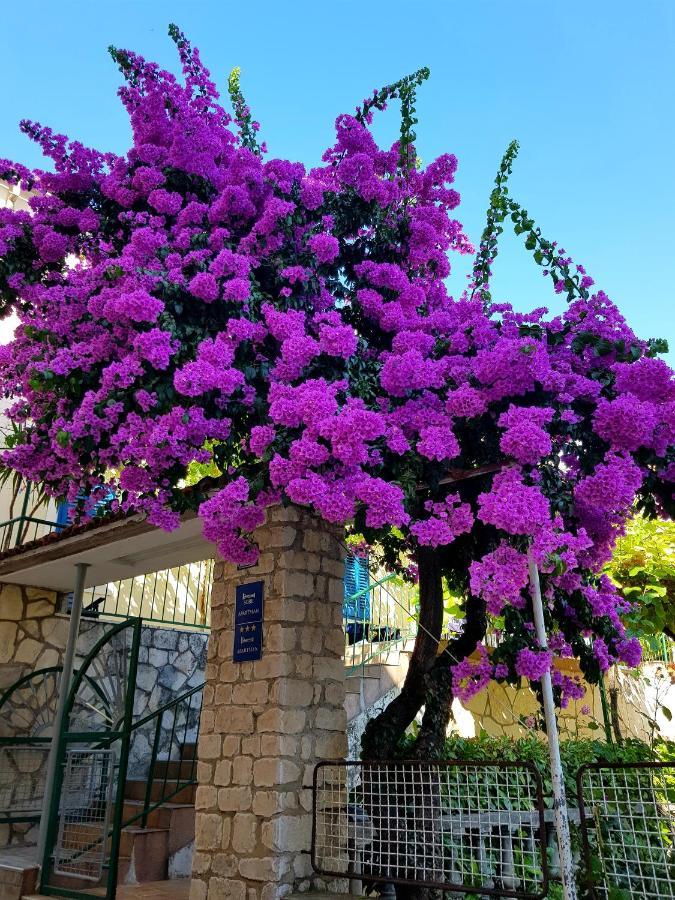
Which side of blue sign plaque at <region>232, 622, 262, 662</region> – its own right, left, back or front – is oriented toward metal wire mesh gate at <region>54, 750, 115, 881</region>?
right

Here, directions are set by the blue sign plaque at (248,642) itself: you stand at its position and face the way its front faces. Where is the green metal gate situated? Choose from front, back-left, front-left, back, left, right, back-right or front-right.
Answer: right

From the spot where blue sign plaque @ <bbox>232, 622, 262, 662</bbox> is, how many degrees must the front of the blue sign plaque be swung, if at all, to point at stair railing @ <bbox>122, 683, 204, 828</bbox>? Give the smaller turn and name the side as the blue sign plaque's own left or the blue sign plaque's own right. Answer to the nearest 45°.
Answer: approximately 135° to the blue sign plaque's own right

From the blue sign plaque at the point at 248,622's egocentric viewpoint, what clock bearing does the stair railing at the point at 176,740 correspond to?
The stair railing is roughly at 4 o'clock from the blue sign plaque.

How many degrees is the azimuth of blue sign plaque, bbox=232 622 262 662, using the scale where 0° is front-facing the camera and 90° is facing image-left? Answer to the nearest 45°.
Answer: approximately 45°

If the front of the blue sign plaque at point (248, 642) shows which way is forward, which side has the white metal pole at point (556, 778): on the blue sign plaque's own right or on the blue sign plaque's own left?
on the blue sign plaque's own left

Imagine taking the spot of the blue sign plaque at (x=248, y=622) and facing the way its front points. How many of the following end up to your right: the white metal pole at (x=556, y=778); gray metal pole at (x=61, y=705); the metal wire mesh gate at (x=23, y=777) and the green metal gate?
3

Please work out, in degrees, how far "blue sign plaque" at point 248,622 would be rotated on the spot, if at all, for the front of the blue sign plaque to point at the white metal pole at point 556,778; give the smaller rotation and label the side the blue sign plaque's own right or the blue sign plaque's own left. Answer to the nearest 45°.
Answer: approximately 90° to the blue sign plaque's own left

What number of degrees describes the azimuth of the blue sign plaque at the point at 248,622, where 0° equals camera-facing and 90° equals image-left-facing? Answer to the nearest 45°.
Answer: approximately 45°

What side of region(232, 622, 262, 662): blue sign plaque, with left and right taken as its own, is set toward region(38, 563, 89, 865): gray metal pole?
right

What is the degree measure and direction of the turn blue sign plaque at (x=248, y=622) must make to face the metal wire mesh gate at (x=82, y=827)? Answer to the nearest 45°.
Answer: approximately 90° to its right

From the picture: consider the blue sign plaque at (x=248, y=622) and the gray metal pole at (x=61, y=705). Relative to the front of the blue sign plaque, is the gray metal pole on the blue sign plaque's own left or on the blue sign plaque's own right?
on the blue sign plaque's own right
